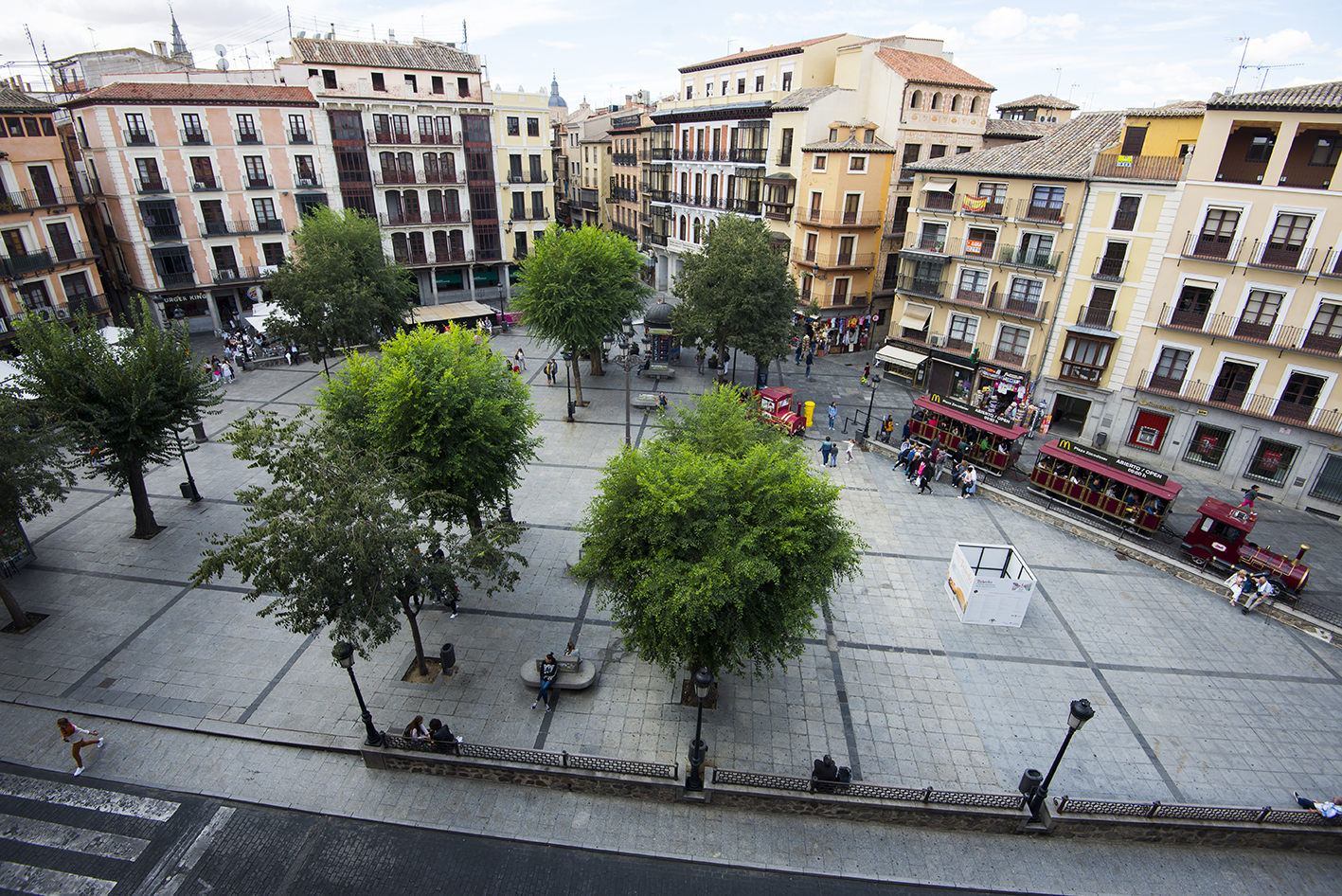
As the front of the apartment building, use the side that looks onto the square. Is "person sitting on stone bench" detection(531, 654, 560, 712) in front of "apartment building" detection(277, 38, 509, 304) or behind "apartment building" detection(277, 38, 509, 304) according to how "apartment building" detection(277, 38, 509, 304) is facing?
in front

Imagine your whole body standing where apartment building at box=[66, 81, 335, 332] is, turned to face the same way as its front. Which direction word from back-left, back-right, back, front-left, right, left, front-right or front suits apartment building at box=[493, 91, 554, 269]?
left

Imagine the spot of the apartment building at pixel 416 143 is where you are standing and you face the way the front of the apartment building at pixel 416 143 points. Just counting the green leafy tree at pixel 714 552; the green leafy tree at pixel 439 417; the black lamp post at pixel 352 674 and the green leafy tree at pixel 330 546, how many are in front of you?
4

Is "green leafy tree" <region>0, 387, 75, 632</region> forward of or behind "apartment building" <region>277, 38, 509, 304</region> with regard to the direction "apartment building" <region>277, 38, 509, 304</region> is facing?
forward

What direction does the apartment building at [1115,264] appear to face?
toward the camera

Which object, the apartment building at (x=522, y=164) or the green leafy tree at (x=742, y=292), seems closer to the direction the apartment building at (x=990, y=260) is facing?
the green leafy tree

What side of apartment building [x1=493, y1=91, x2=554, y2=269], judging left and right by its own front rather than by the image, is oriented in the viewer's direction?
front

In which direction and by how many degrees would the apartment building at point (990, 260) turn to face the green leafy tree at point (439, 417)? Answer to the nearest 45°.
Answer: approximately 45° to its right

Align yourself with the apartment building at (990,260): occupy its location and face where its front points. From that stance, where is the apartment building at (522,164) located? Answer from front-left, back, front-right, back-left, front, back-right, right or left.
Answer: right

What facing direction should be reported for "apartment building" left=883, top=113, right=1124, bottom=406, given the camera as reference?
facing the viewer

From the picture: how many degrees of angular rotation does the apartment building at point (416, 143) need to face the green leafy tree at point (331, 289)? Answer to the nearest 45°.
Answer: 0° — it already faces it

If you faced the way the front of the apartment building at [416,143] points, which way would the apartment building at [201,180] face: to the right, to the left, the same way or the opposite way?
the same way

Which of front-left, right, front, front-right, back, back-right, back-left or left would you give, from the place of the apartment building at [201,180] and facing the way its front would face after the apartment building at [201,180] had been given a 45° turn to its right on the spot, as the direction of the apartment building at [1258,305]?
left

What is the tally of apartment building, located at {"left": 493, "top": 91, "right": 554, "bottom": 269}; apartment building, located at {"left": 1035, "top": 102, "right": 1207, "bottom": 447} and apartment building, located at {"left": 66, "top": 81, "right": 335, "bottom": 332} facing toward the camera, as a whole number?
3

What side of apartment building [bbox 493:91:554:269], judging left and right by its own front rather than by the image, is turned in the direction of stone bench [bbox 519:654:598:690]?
front
